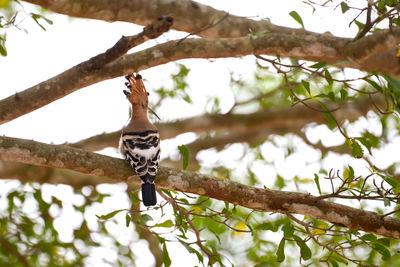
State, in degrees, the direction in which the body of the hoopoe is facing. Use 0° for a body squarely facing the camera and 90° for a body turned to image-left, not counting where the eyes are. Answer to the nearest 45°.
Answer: approximately 180°
